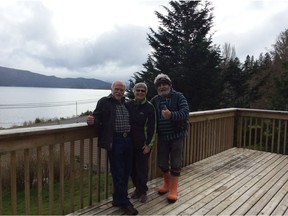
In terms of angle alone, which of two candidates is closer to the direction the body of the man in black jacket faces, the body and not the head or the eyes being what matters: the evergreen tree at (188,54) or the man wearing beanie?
the man wearing beanie

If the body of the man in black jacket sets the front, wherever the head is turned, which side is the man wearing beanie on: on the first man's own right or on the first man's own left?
on the first man's own left

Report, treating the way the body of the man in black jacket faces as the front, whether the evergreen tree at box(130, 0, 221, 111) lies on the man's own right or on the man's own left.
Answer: on the man's own left

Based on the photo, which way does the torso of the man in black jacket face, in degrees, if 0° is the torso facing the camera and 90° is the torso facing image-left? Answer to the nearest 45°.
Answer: approximately 315°
